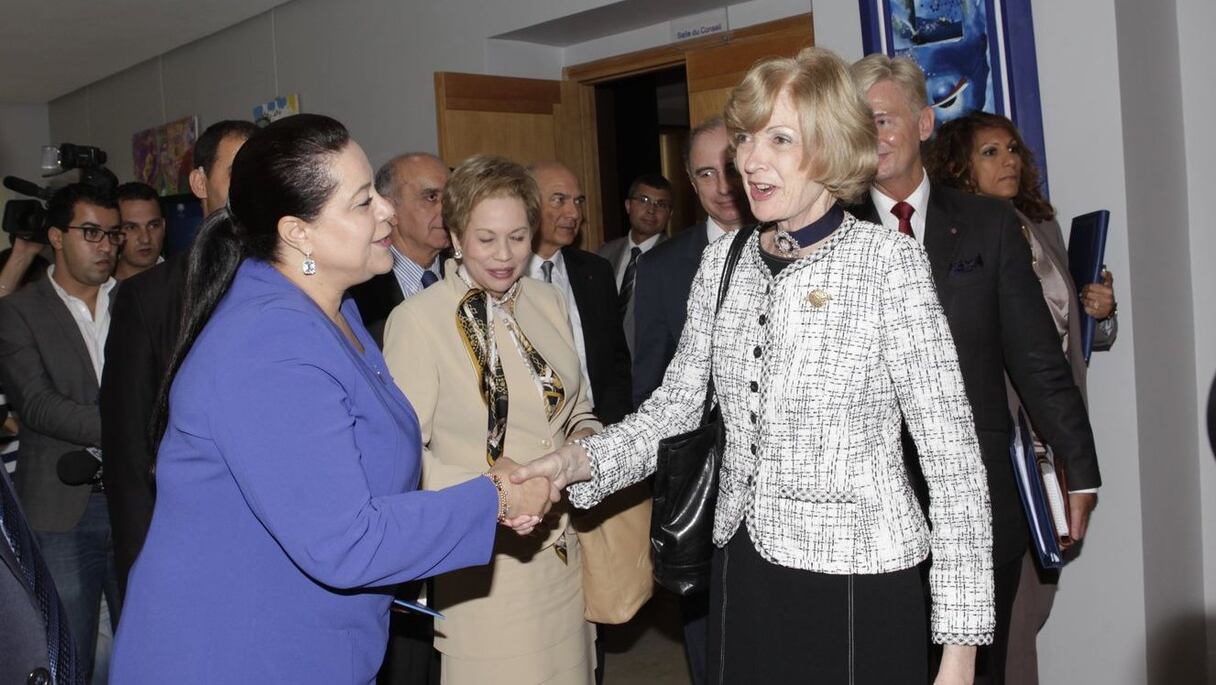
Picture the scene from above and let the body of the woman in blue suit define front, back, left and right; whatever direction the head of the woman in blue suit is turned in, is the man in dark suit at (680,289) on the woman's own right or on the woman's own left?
on the woman's own left

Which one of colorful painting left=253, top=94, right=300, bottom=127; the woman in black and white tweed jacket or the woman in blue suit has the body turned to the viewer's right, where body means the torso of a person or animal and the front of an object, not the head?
the woman in blue suit

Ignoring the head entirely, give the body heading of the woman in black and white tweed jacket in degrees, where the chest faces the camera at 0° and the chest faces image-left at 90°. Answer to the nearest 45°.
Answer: approximately 45°

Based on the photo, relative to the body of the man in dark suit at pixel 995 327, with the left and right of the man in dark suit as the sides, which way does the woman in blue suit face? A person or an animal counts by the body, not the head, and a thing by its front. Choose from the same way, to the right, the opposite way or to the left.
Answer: the opposite way

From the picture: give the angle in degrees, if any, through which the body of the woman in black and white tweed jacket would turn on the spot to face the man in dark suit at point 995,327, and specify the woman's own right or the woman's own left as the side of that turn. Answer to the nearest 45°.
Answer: approximately 180°

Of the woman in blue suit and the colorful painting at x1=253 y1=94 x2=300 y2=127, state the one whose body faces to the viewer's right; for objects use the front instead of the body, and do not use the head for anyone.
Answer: the woman in blue suit

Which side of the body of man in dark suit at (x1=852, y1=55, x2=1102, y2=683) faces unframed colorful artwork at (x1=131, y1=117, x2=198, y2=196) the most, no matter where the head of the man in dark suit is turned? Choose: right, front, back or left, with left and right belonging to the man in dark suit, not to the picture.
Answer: right

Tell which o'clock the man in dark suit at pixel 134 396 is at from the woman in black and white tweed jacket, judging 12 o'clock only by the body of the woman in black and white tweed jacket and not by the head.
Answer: The man in dark suit is roughly at 2 o'clock from the woman in black and white tweed jacket.

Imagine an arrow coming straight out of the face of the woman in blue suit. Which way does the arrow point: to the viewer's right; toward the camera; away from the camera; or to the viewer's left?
to the viewer's right

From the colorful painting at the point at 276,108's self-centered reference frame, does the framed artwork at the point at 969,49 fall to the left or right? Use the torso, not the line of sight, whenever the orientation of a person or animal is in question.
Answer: on its left

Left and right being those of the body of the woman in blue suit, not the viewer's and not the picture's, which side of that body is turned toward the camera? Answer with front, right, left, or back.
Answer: right

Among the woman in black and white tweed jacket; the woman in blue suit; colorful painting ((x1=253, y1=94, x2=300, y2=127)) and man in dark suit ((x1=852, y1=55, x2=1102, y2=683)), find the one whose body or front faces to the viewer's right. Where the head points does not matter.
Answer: the woman in blue suit
